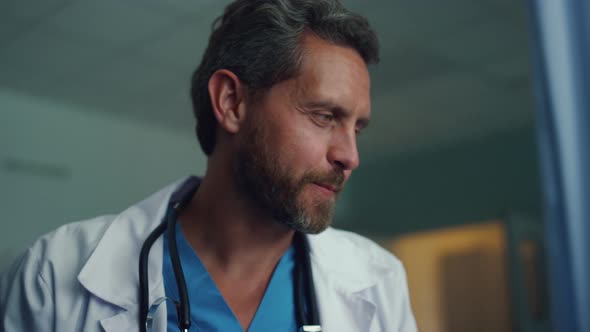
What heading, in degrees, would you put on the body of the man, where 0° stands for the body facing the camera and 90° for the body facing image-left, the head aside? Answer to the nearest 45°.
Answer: approximately 315°
